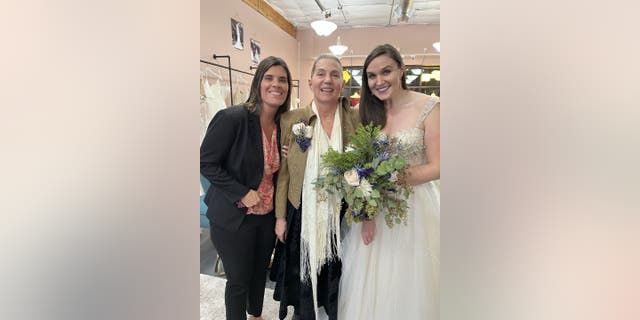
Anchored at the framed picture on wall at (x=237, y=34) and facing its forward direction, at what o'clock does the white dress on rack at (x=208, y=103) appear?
The white dress on rack is roughly at 2 o'clock from the framed picture on wall.

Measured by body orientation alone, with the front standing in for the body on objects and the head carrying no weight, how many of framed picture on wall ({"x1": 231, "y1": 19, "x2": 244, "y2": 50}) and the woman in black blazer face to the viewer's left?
0

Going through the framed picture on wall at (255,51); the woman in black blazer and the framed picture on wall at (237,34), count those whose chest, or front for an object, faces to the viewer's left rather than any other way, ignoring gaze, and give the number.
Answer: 0

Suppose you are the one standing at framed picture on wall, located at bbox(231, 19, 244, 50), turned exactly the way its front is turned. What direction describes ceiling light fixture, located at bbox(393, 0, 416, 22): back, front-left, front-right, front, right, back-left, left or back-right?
front-left

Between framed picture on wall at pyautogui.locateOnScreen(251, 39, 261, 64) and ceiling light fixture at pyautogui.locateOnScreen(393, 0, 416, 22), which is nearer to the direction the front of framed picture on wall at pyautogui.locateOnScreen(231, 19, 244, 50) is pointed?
the ceiling light fixture

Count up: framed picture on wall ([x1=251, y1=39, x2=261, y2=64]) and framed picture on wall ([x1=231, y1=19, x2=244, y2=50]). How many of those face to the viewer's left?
0

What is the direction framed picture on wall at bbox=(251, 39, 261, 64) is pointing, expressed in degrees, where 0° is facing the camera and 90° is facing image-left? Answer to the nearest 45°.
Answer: approximately 315°

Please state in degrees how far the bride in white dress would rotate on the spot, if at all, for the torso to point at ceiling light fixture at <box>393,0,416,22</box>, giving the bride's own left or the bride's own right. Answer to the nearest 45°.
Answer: approximately 135° to the bride's own right

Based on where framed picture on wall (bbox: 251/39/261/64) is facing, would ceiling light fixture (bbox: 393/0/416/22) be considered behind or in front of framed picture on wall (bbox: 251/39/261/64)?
in front

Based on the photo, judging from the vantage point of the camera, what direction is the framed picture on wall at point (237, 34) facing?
facing the viewer and to the right of the viewer
